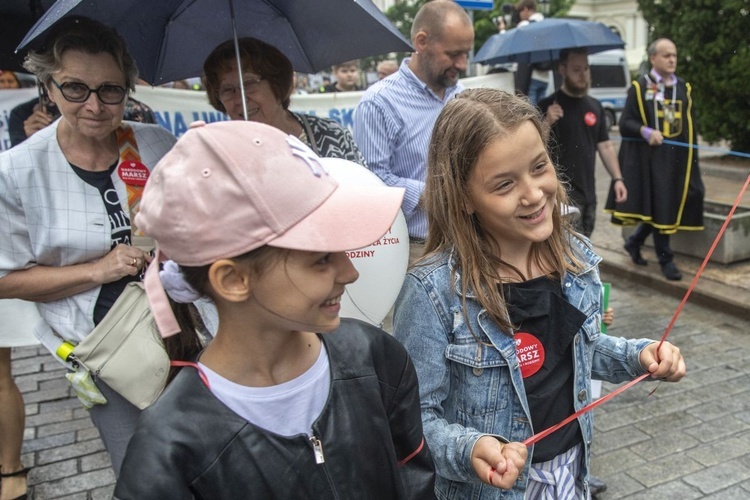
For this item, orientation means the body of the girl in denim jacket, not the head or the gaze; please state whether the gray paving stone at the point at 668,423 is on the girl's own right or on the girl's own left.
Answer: on the girl's own left

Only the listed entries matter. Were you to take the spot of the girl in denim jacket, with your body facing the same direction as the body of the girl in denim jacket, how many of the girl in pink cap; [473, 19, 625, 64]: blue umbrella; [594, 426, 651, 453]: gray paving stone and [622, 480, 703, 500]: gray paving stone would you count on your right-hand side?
1

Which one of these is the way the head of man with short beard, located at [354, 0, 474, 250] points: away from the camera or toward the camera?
toward the camera

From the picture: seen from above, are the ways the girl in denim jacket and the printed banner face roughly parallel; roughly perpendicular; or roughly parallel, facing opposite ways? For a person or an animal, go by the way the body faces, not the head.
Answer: roughly parallel

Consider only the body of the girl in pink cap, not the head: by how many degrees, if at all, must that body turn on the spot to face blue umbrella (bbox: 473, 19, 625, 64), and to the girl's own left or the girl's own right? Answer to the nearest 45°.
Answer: approximately 90° to the girl's own left

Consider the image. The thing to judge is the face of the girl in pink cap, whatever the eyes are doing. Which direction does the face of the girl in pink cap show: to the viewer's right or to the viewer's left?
to the viewer's right

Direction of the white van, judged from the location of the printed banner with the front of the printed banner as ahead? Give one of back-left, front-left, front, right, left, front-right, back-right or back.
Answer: back-left

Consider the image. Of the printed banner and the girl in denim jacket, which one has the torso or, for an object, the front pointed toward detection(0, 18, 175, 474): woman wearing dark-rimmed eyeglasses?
the printed banner

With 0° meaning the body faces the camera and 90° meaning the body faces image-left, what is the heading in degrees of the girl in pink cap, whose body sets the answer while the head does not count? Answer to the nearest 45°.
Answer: approximately 315°

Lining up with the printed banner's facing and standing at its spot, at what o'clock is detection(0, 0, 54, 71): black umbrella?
The black umbrella is roughly at 12 o'clock from the printed banner.

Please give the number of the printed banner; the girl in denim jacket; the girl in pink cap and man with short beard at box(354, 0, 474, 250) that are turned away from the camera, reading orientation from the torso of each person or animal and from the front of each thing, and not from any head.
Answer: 0

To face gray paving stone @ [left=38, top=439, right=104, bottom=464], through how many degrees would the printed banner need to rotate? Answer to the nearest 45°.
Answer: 0° — it already faces it

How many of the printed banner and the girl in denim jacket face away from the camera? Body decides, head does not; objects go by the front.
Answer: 0

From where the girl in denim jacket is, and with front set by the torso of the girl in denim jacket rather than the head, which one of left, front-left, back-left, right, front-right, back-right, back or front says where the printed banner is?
back

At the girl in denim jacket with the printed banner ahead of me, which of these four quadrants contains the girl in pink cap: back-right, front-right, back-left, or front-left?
back-left

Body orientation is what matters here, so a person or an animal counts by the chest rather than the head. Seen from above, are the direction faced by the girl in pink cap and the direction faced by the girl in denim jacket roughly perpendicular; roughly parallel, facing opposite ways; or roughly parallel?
roughly parallel

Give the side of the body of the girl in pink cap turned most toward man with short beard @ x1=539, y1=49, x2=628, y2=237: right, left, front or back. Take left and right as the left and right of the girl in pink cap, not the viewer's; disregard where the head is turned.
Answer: left

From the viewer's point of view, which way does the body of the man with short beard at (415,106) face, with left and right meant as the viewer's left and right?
facing the viewer and to the right of the viewer

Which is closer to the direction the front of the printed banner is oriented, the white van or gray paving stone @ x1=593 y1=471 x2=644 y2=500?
the gray paving stone

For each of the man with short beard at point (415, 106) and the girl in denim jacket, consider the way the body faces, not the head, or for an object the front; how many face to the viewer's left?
0

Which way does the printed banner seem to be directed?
toward the camera
